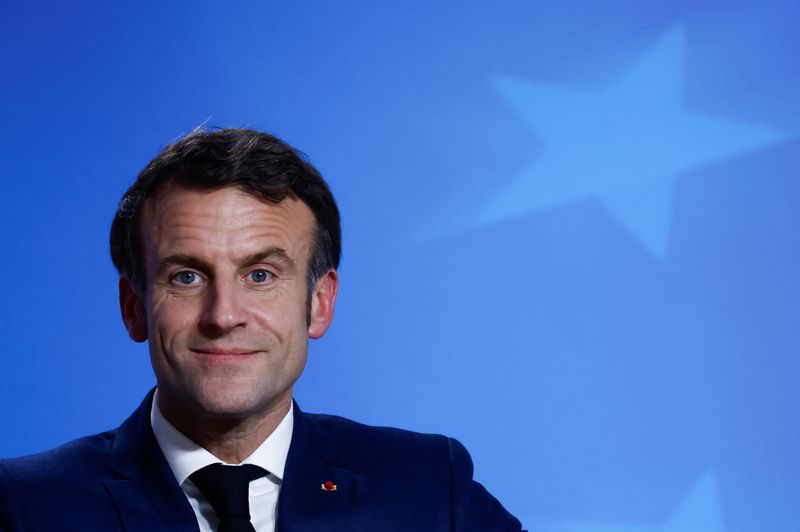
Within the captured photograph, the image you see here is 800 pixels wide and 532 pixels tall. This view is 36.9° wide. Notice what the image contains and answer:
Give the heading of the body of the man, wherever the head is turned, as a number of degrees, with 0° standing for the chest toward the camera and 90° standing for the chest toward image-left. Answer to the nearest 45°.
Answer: approximately 0°
